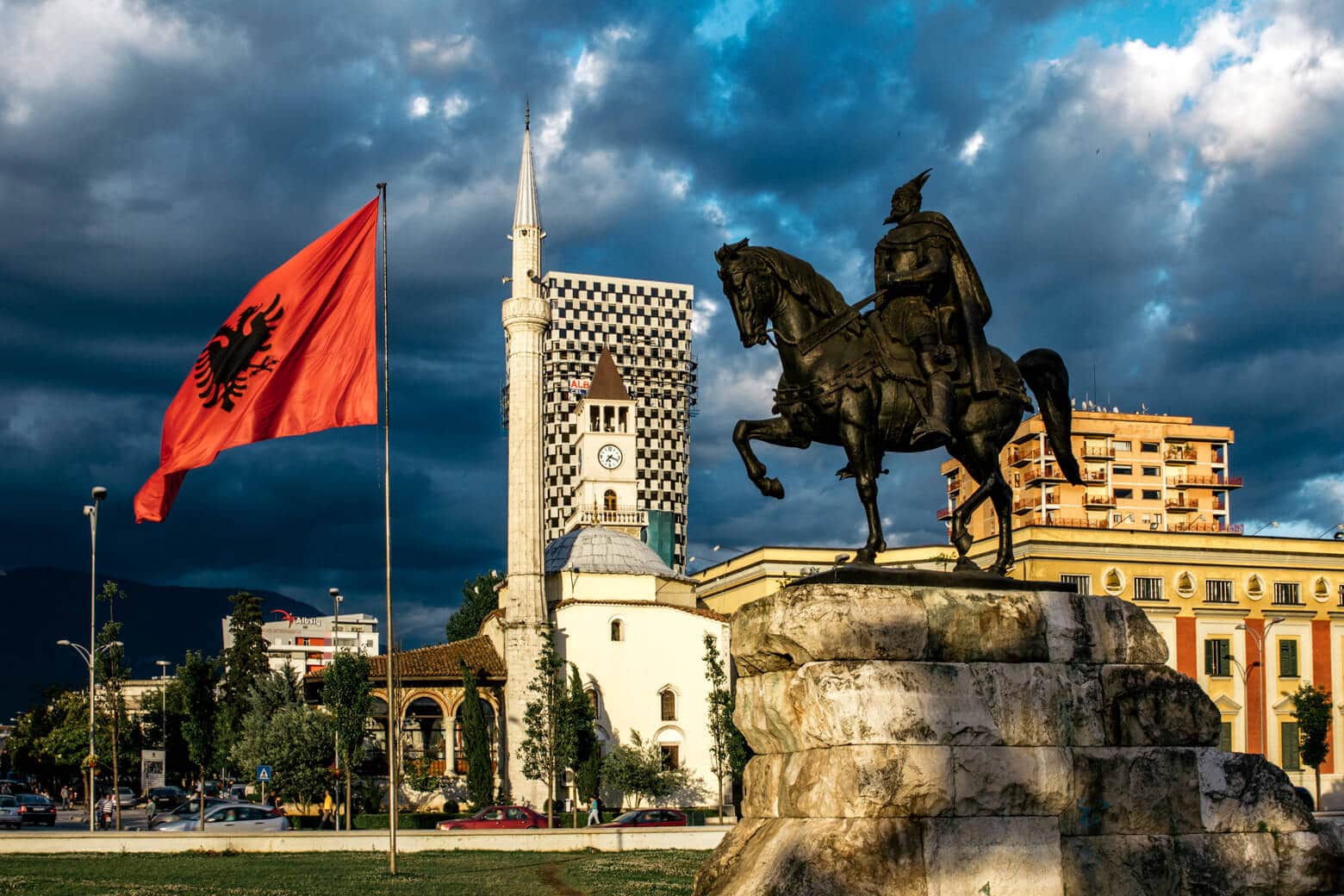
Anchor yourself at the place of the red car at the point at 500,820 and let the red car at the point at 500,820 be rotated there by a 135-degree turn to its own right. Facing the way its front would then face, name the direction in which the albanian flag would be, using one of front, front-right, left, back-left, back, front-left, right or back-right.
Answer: back-right

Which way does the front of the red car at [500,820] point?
to the viewer's left

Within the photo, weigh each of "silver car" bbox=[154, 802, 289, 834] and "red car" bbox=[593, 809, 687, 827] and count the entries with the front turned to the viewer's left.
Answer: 2

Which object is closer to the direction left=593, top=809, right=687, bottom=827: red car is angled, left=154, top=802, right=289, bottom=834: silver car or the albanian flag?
the silver car

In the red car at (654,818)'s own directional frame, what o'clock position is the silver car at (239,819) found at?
The silver car is roughly at 12 o'clock from the red car.

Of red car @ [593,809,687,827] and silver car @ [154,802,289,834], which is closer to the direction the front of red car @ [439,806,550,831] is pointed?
the silver car

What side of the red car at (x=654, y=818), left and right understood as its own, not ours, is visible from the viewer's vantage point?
left

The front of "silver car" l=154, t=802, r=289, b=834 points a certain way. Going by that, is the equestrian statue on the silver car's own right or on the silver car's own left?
on the silver car's own left

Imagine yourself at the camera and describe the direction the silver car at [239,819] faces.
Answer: facing to the left of the viewer
